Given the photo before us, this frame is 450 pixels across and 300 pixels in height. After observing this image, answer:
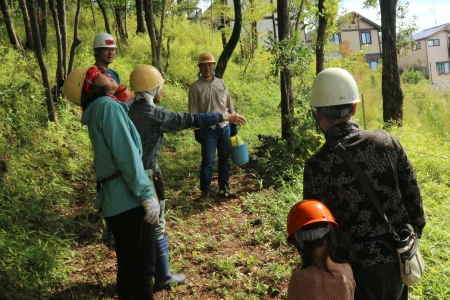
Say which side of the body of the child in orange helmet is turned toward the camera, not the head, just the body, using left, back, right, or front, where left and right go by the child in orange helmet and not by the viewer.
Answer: back

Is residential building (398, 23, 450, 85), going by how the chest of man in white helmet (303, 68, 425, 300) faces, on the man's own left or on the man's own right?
on the man's own right

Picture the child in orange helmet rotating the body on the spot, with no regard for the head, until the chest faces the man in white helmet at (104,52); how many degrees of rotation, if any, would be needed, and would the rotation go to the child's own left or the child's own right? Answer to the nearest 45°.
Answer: approximately 45° to the child's own left

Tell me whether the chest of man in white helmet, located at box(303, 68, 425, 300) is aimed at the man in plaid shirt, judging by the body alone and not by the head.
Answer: yes

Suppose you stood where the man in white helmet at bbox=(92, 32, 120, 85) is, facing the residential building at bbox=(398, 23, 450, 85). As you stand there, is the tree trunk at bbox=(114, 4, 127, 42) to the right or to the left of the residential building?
left

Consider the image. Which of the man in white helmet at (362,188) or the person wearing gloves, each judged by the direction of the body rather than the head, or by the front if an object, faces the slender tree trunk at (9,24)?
the man in white helmet

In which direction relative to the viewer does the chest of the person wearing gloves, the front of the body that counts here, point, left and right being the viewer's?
facing to the right of the viewer

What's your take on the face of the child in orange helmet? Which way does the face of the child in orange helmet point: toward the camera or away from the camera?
away from the camera

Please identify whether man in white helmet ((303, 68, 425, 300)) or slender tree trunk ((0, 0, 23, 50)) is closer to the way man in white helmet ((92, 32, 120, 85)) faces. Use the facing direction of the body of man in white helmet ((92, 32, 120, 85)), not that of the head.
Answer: the man in white helmet

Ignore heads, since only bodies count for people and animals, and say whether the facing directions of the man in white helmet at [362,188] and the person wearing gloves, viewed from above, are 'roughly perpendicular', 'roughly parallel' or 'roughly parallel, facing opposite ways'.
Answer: roughly perpendicular
